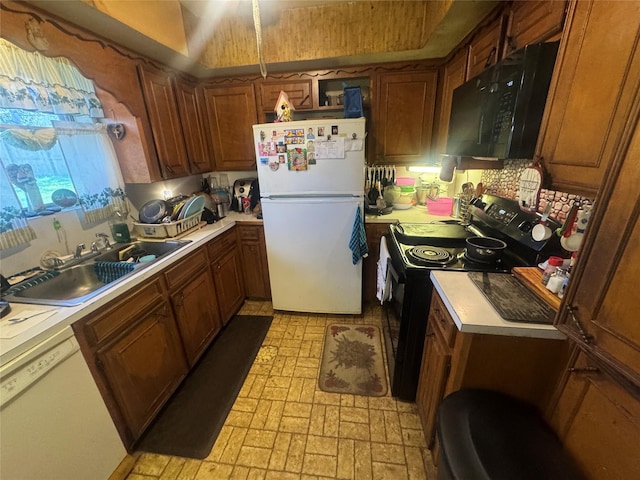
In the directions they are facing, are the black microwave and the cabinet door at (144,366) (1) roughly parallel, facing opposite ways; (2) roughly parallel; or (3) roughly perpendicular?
roughly parallel, facing opposite ways

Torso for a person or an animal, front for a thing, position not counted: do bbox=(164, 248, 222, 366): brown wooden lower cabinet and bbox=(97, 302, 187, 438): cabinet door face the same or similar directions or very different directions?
same or similar directions

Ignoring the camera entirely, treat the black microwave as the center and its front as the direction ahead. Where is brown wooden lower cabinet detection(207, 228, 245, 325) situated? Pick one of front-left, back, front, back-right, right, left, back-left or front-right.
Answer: front-right

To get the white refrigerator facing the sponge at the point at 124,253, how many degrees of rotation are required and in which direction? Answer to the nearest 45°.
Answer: approximately 90° to its right

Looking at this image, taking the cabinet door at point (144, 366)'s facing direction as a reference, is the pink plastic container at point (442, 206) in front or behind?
in front

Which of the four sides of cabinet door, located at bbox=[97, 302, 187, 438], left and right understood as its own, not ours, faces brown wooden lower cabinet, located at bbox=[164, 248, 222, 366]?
left

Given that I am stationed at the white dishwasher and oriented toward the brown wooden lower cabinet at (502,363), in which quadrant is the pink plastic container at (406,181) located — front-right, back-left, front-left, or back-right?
front-left

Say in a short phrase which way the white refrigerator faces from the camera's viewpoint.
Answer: facing the viewer

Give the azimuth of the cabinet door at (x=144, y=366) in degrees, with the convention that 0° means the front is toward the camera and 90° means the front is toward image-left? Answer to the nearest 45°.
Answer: approximately 315°

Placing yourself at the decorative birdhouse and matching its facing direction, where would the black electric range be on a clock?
The black electric range is roughly at 11 o'clock from the decorative birdhouse.

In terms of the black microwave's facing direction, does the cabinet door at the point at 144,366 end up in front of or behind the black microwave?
in front

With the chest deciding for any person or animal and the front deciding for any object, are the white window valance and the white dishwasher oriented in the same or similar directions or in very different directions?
same or similar directions

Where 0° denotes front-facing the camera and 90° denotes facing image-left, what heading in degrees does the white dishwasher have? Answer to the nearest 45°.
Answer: approximately 315°

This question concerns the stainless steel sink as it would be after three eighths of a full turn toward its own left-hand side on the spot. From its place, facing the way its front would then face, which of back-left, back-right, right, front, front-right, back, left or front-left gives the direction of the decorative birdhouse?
right

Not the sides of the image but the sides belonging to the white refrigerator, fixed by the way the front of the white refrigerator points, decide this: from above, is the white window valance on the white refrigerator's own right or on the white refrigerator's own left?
on the white refrigerator's own right

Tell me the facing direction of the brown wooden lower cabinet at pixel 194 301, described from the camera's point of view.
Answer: facing the viewer and to the right of the viewer

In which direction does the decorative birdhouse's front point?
toward the camera

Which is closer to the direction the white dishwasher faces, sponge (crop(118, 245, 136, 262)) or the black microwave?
the black microwave

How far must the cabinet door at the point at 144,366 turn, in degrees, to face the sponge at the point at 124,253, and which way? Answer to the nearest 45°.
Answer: approximately 135° to its left
